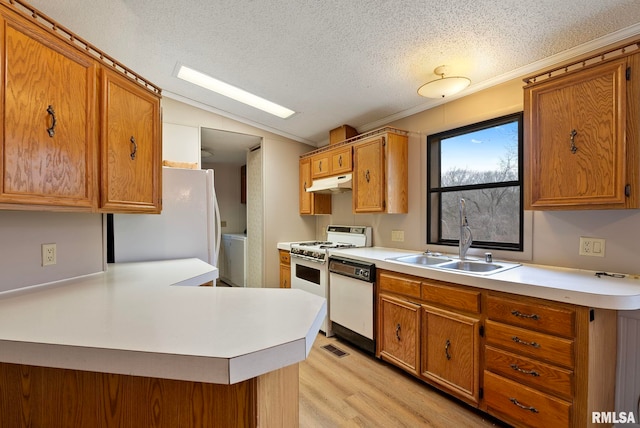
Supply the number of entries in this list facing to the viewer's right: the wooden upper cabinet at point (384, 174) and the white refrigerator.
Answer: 1

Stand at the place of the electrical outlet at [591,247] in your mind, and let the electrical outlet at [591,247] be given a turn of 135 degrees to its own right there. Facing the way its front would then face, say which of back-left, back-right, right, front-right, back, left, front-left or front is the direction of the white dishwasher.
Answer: front-left

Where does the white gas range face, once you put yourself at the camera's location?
facing the viewer and to the left of the viewer

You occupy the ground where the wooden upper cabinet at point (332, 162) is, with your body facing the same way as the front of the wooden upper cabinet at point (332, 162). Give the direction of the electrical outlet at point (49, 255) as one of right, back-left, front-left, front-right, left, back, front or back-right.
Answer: front

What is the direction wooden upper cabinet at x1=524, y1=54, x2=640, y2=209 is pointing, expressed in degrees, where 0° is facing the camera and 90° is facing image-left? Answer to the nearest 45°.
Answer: approximately 45°

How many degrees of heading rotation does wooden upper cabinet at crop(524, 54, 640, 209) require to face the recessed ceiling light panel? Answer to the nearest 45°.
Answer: approximately 45° to its right

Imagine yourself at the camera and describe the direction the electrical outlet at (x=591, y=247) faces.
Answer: facing the viewer

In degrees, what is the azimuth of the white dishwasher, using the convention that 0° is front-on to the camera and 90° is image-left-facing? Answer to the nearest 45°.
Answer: approximately 45°

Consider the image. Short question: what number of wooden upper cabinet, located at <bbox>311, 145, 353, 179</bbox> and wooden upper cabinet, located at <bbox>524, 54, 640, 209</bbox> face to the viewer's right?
0

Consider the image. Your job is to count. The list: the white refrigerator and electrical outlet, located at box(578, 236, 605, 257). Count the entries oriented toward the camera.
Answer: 1

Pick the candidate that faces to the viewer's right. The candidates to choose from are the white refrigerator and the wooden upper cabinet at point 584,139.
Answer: the white refrigerator

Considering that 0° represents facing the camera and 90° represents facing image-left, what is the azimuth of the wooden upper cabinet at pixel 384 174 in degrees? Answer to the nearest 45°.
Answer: approximately 45°

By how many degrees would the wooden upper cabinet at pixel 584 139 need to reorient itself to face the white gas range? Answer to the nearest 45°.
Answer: approximately 45° to its right
